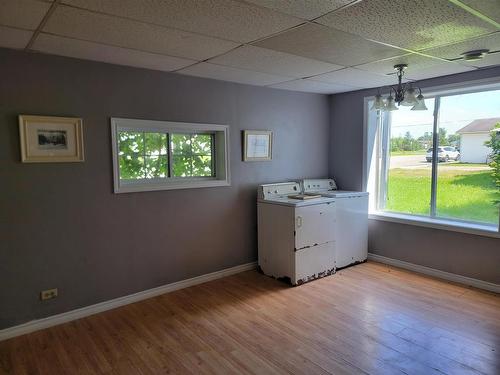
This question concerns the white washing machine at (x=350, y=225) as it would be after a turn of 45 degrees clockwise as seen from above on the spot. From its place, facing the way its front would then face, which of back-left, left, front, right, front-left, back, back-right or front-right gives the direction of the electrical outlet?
front-right

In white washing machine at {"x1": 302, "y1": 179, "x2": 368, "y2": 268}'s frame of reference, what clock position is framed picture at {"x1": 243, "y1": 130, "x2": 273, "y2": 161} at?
The framed picture is roughly at 4 o'clock from the white washing machine.

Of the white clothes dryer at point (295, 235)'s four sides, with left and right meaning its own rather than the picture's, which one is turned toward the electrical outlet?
right

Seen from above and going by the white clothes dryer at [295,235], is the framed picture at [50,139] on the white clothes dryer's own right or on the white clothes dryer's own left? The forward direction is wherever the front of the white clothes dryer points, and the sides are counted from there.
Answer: on the white clothes dryer's own right

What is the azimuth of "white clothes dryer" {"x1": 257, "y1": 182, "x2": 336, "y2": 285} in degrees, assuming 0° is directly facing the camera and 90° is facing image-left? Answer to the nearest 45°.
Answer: approximately 315°

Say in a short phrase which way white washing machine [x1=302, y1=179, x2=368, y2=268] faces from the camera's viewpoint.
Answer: facing the viewer and to the right of the viewer

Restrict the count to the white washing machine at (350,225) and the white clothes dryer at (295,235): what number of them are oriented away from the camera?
0
